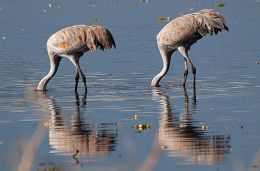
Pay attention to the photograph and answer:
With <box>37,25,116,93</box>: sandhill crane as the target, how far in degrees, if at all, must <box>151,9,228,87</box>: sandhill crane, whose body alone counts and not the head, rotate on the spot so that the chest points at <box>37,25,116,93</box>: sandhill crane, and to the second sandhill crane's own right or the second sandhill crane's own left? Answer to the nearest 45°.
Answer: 0° — it already faces it

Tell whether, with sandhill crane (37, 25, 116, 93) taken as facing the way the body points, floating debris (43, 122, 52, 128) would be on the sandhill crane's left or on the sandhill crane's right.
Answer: on the sandhill crane's left

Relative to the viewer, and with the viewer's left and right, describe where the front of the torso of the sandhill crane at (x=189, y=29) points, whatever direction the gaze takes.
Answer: facing to the left of the viewer

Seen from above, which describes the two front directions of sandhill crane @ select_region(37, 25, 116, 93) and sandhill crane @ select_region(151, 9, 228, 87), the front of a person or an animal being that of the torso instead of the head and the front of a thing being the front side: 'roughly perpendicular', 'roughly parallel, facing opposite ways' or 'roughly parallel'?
roughly parallel

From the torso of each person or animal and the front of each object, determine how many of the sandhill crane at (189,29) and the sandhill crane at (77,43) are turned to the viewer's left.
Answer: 2

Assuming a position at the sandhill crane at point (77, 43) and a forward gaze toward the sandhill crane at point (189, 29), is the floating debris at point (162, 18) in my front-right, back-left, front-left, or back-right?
front-left

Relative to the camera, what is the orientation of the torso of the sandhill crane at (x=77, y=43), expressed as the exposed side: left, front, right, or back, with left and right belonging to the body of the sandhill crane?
left

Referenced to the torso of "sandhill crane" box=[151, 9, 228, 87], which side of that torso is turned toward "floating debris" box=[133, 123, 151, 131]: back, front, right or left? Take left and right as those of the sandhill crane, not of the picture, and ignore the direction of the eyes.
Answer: left

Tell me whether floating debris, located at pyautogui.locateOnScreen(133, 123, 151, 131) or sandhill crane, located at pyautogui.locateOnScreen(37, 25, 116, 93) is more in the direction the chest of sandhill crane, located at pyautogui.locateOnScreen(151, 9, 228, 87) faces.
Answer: the sandhill crane

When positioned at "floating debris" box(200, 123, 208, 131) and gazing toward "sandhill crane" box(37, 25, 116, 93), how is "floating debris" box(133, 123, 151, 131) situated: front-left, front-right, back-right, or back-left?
front-left

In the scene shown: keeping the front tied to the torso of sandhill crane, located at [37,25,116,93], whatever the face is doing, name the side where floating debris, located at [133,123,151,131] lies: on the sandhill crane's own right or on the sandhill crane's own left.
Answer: on the sandhill crane's own left
